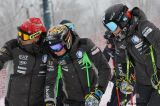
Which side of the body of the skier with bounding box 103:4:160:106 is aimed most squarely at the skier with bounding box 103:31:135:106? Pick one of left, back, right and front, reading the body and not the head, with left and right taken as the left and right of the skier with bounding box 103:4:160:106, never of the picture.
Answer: right

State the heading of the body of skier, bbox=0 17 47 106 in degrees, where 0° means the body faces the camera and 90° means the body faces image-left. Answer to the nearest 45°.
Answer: approximately 0°

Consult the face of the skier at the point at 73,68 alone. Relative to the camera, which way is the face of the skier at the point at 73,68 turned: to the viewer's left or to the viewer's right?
to the viewer's left

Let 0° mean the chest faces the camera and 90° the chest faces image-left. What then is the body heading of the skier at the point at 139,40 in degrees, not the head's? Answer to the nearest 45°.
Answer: approximately 45°
